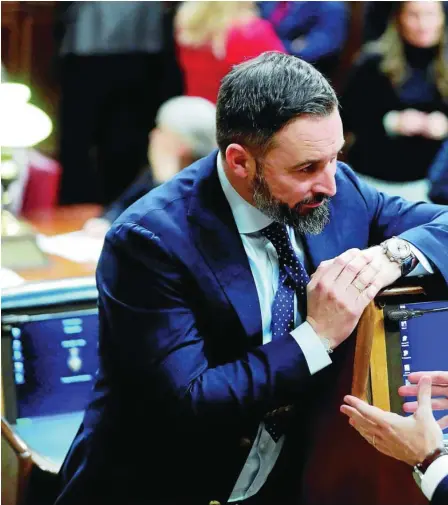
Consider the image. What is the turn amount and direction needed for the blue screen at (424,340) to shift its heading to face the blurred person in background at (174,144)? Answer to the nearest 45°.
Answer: approximately 135° to its right

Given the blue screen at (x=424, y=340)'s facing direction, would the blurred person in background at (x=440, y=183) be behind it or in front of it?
behind

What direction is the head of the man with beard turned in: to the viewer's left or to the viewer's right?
to the viewer's right

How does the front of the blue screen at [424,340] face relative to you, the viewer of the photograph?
facing the viewer

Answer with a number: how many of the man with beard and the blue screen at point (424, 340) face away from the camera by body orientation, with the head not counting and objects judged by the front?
0

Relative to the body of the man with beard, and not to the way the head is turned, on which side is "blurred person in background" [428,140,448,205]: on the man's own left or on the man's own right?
on the man's own left

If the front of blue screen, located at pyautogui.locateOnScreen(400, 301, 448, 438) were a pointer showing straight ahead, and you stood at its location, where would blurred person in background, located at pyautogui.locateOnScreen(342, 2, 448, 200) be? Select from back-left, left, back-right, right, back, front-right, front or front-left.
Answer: back

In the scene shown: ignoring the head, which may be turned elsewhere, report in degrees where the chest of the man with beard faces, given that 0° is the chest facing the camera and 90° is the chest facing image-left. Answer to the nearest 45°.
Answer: approximately 315°

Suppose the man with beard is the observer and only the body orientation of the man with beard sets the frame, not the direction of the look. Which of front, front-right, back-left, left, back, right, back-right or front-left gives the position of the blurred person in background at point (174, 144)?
back-left

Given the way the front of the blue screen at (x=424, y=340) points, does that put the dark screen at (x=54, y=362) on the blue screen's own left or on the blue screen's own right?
on the blue screen's own right
